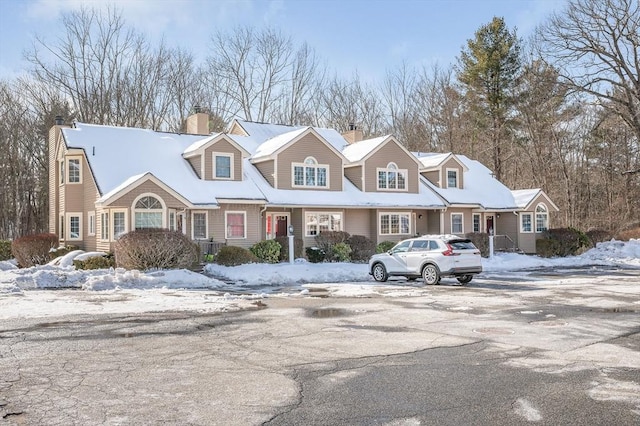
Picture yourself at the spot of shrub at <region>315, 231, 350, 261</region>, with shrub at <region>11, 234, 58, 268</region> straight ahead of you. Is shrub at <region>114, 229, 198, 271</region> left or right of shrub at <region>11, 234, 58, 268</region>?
left

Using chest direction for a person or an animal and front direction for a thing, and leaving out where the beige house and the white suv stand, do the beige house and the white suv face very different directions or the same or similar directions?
very different directions

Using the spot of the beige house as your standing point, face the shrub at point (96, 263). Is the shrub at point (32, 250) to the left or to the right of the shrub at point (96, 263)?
right

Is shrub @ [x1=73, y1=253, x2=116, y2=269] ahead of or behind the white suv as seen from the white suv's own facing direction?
ahead

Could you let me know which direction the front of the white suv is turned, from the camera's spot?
facing away from the viewer and to the left of the viewer

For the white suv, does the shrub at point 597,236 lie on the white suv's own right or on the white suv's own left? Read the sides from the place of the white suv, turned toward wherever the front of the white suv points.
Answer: on the white suv's own right

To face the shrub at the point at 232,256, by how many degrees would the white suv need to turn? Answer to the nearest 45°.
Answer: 0° — it already faces it

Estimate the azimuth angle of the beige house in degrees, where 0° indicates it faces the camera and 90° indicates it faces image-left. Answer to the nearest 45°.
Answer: approximately 315°

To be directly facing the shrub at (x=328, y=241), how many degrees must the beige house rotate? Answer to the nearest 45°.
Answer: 0° — it already faces it

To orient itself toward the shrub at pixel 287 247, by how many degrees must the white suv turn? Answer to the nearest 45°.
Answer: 0° — it already faces it

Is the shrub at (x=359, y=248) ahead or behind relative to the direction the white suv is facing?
ahead

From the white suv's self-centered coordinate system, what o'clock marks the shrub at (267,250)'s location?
The shrub is roughly at 12 o'clock from the white suv.

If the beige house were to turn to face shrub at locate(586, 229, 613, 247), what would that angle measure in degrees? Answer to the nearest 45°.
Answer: approximately 45° to its left
